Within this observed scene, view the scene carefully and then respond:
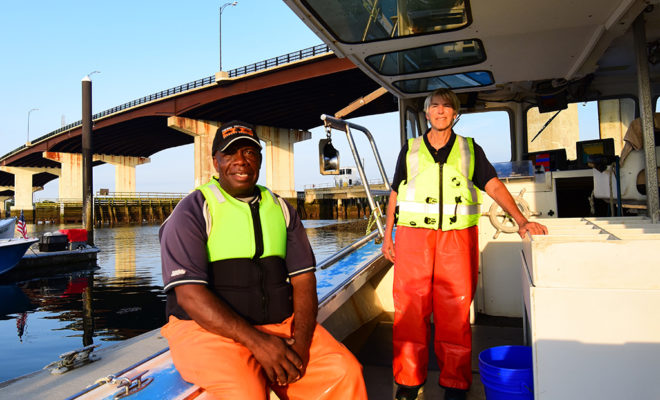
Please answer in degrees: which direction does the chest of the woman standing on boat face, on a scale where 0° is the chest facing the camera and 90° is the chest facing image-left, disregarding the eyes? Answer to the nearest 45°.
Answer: approximately 0°

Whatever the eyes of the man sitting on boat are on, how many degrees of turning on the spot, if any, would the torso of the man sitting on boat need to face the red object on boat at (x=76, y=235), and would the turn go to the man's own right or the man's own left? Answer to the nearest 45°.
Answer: approximately 180°

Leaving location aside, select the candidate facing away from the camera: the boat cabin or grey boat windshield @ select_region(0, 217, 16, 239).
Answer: the boat cabin

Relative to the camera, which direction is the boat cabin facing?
away from the camera

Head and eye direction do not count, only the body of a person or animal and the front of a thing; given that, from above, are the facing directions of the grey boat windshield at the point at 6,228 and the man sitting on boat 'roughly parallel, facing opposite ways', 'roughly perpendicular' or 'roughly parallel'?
roughly perpendicular

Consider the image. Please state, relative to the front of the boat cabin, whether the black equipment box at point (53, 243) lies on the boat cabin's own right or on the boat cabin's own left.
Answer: on the boat cabin's own left
